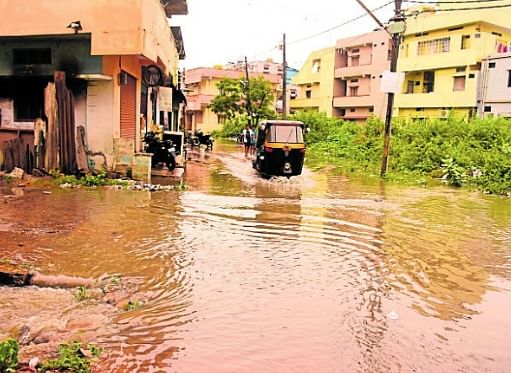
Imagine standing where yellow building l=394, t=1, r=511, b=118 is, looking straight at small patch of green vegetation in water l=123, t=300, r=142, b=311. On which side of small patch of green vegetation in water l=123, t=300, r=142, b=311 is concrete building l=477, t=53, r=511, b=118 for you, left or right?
left

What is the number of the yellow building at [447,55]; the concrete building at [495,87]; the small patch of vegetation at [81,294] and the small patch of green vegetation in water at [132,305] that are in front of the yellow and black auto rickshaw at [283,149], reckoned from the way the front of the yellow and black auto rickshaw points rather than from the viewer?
2

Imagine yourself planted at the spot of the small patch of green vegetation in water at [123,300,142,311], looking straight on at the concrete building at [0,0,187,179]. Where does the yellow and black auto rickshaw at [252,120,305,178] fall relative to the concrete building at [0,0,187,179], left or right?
right

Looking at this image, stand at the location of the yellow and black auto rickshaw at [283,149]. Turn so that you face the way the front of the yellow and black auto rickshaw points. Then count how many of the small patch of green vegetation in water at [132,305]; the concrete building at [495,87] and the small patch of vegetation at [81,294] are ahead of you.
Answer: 2

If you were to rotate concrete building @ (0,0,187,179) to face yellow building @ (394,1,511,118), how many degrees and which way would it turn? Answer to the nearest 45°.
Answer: approximately 90° to its left

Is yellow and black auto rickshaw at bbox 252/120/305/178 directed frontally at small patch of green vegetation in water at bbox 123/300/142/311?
yes

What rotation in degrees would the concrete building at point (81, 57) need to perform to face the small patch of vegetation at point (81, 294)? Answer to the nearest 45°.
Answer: approximately 45° to its right

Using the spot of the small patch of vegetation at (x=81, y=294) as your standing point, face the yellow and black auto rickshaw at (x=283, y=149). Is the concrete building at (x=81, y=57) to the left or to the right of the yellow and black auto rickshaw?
left

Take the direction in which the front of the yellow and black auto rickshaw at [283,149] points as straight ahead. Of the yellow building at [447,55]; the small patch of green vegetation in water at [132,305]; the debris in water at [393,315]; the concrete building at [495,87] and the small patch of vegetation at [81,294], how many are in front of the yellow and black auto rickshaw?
3

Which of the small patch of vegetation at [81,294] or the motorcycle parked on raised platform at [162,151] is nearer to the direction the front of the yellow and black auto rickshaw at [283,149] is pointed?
the small patch of vegetation

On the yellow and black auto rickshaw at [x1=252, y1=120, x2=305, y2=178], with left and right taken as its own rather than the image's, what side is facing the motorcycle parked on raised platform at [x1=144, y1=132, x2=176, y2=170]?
right
